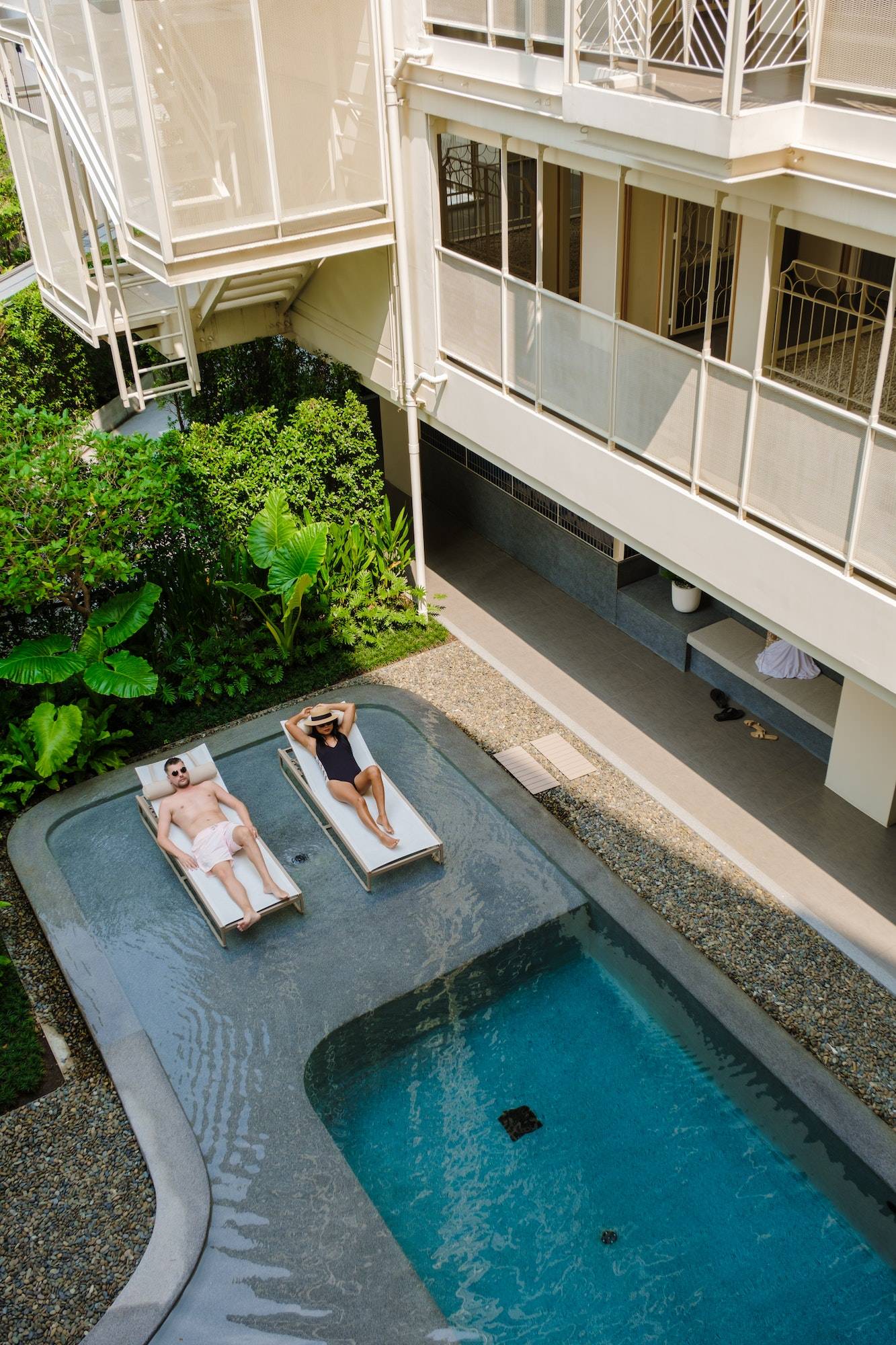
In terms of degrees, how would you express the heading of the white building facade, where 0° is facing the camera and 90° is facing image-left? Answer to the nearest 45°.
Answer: approximately 45°

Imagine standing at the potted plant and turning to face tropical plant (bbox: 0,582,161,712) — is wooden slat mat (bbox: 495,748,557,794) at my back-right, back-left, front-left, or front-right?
front-left

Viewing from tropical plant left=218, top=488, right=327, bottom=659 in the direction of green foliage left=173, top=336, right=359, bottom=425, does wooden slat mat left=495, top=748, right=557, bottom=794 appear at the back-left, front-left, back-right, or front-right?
back-right

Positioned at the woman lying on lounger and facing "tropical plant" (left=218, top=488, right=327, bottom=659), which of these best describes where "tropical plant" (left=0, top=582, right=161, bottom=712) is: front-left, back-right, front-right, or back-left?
front-left

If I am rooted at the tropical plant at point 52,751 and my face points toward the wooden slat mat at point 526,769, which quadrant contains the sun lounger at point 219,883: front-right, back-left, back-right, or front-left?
front-right

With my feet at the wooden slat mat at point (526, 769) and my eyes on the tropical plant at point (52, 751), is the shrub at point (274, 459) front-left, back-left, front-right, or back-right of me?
front-right

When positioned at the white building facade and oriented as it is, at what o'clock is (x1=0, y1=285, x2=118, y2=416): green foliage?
The green foliage is roughly at 3 o'clock from the white building facade.

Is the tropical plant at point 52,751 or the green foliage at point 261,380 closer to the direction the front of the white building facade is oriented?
the tropical plant

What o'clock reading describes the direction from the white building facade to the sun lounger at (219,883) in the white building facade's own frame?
The sun lounger is roughly at 12 o'clock from the white building facade.

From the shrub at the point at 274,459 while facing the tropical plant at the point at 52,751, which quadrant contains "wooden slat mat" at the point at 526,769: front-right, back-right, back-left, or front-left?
front-left

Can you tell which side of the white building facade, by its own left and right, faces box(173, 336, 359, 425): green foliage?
right

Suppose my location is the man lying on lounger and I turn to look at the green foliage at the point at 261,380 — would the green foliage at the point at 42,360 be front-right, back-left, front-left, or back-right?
front-left
